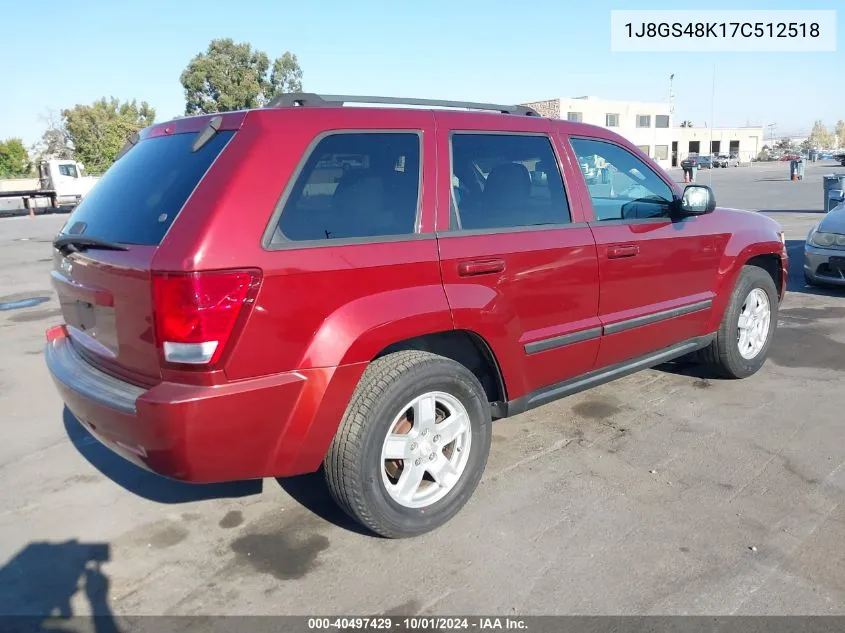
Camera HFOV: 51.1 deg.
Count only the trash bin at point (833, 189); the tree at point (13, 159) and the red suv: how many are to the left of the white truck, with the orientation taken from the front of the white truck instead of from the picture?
1

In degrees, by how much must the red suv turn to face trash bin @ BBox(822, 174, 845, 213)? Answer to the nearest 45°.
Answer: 0° — it already faces it

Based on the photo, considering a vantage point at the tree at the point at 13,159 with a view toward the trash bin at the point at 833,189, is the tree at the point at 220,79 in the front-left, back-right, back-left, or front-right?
front-left

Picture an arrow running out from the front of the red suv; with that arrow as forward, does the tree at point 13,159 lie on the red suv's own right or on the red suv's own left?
on the red suv's own left

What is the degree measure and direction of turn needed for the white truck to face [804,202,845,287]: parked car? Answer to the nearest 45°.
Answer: approximately 90° to its right

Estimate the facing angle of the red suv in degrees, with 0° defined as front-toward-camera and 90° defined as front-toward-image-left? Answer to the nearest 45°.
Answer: approximately 225°

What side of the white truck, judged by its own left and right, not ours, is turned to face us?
right

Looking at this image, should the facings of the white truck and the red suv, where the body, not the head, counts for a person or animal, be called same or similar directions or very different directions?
same or similar directions

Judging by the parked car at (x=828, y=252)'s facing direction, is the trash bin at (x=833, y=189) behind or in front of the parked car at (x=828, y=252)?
behind

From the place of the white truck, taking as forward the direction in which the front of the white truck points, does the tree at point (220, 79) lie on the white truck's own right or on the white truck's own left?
on the white truck's own left

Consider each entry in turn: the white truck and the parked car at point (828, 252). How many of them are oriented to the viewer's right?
1

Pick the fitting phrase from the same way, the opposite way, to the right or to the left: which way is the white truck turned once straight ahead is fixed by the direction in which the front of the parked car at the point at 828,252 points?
the opposite way

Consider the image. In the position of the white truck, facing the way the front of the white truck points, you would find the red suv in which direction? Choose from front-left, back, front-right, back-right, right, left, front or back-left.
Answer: right

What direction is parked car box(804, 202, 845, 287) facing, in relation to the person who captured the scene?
facing the viewer and to the left of the viewer

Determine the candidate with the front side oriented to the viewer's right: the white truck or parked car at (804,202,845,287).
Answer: the white truck
